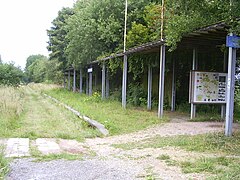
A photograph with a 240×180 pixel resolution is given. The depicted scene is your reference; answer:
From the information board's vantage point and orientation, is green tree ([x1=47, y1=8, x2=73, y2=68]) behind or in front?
behind

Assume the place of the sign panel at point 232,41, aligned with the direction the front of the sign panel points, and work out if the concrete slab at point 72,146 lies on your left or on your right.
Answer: on your right

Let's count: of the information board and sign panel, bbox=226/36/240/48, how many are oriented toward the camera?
2

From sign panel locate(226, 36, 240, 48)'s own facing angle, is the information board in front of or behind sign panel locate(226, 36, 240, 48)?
behind

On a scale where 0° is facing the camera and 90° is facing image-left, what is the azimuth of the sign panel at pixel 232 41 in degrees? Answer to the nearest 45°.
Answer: approximately 0°

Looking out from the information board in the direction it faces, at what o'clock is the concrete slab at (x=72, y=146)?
The concrete slab is roughly at 1 o'clock from the information board.

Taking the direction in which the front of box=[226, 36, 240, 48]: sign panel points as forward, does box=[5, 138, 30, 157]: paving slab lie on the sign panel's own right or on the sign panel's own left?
on the sign panel's own right

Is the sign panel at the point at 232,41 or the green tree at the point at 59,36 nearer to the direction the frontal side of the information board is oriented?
the sign panel
